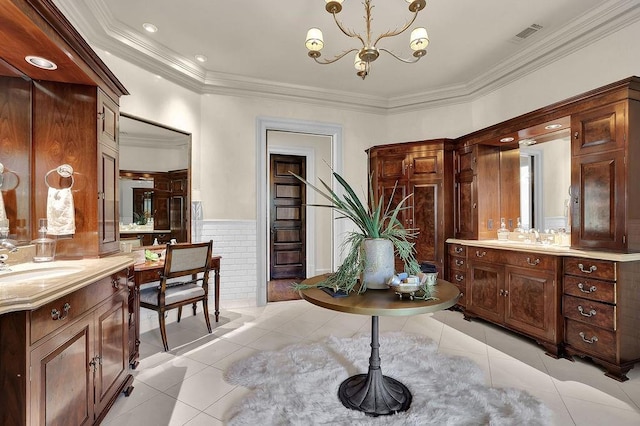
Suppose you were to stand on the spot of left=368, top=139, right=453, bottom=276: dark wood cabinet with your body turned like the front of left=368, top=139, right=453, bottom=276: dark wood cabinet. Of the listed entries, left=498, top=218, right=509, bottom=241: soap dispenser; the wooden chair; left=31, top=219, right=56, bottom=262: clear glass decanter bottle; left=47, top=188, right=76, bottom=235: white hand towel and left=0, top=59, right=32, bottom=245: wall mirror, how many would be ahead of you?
4

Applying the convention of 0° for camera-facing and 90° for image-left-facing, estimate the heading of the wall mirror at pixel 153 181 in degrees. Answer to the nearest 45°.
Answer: approximately 315°

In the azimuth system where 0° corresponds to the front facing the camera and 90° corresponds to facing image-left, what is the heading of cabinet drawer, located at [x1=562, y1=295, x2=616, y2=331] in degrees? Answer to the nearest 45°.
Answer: approximately 45°

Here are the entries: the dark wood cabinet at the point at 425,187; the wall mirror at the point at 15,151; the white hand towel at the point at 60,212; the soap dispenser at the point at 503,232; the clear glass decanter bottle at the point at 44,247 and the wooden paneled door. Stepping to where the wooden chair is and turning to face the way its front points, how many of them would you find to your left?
3

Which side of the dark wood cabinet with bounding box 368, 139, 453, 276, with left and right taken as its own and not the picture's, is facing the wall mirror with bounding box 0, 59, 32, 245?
front

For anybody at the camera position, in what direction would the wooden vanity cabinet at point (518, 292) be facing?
facing the viewer and to the left of the viewer

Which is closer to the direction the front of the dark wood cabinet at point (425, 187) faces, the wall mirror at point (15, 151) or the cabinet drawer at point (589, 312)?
the wall mirror

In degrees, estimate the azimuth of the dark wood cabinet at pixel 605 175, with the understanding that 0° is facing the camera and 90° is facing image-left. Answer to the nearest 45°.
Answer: approximately 45°

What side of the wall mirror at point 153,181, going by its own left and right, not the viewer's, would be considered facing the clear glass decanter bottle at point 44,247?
right

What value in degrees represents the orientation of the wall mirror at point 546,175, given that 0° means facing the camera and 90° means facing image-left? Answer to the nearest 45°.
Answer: approximately 45°

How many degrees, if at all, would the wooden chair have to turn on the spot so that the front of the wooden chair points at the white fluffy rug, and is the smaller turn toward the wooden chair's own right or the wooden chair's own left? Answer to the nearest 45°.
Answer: approximately 180°

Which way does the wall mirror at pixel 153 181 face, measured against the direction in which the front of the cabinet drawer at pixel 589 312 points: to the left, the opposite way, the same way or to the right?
the opposite way

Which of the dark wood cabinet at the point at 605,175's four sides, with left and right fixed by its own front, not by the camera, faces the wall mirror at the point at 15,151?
front
